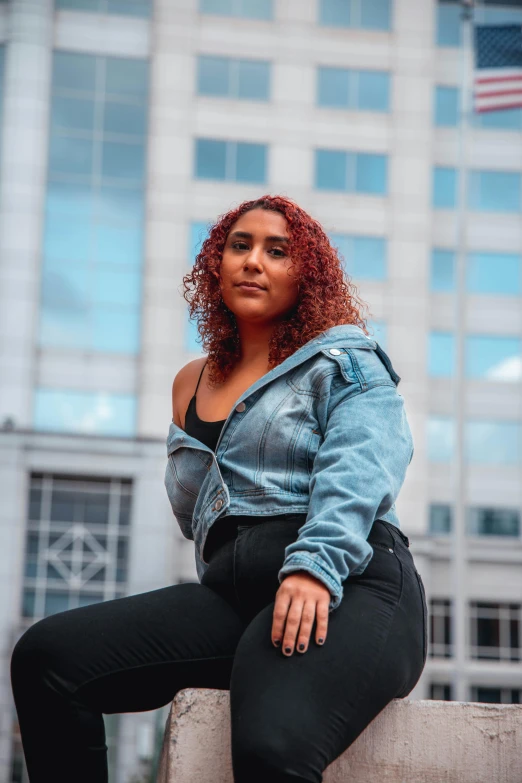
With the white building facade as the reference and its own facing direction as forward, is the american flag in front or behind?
in front

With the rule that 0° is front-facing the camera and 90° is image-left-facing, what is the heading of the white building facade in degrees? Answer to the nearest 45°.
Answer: approximately 0°

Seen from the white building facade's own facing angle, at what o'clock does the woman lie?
The woman is roughly at 12 o'clock from the white building facade.

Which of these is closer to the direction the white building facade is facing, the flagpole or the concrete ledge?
the concrete ledge

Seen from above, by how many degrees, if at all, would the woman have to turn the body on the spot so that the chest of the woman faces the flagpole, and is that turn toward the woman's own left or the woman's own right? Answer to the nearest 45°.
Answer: approximately 135° to the woman's own right

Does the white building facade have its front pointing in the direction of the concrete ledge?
yes

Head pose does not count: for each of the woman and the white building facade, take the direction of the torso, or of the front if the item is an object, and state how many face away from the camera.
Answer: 0
